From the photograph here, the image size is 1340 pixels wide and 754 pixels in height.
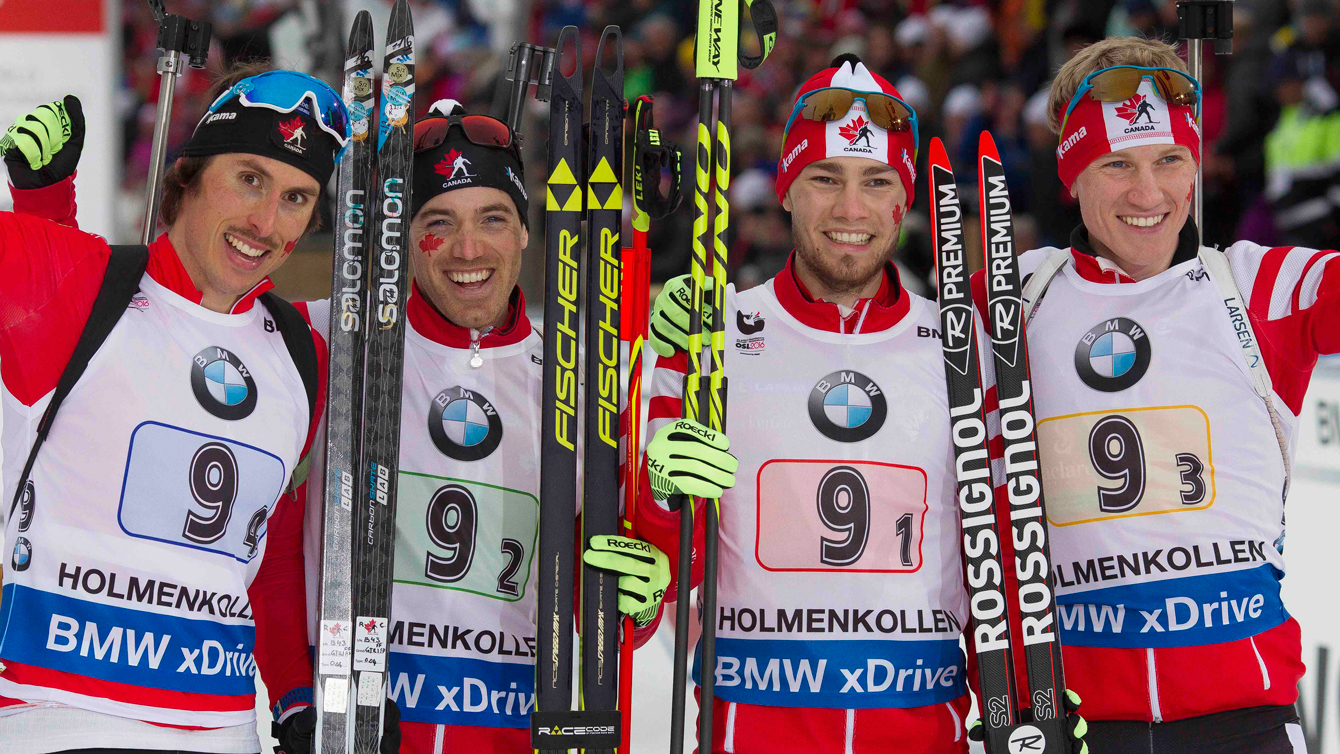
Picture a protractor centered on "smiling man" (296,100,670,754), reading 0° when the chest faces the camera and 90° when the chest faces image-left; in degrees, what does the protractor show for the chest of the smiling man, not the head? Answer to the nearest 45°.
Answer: approximately 0°

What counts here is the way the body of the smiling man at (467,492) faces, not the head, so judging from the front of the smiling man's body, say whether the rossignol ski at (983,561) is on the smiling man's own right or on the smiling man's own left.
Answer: on the smiling man's own left

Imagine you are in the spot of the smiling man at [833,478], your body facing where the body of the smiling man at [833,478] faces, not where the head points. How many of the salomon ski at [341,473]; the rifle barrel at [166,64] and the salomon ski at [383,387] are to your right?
3

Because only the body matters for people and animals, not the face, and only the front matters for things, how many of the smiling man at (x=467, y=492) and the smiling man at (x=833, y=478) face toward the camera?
2

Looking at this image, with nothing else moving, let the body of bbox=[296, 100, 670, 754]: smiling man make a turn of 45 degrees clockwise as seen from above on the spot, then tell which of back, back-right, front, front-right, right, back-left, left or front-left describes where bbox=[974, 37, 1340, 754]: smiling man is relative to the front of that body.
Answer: back-left
